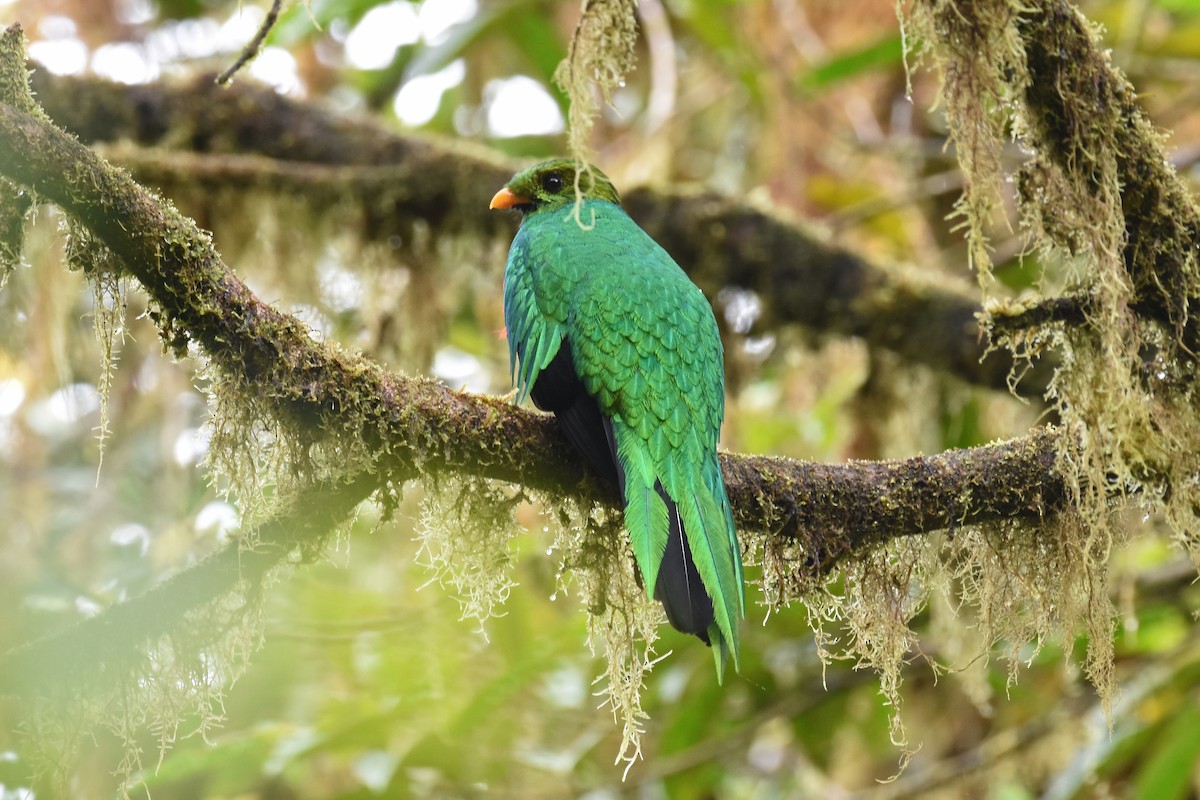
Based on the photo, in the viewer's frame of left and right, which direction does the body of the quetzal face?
facing away from the viewer and to the left of the viewer

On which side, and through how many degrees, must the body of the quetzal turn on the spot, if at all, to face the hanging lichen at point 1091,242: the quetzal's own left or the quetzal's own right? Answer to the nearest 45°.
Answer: approximately 135° to the quetzal's own right

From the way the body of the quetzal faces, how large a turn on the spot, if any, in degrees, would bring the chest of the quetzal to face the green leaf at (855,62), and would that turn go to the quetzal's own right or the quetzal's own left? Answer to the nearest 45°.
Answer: approximately 45° to the quetzal's own right

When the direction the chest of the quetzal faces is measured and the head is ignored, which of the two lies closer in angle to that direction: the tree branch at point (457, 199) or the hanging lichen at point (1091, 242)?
the tree branch
